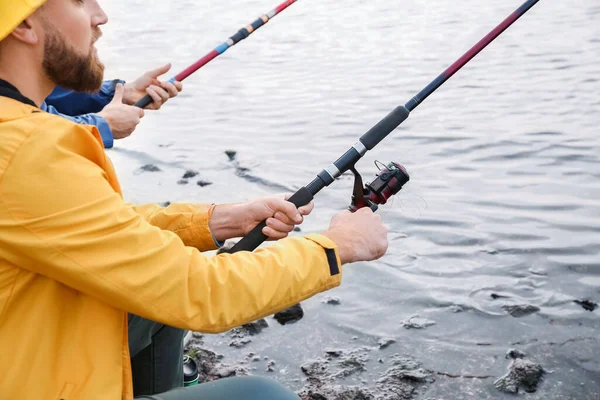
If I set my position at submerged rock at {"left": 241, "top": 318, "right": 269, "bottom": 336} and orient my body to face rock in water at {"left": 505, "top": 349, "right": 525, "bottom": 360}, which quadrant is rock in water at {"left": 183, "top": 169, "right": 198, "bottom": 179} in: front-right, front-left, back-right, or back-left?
back-left

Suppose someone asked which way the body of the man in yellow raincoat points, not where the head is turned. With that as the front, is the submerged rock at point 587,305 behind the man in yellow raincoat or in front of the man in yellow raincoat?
in front

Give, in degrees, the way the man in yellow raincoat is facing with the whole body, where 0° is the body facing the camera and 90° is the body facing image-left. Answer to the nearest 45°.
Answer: approximately 270°

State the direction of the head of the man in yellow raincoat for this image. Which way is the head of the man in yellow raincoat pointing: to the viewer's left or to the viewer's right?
to the viewer's right

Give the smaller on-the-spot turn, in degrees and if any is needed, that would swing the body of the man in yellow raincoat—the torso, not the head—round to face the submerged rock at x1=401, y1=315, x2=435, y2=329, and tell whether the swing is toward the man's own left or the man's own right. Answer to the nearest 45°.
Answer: approximately 45° to the man's own left
